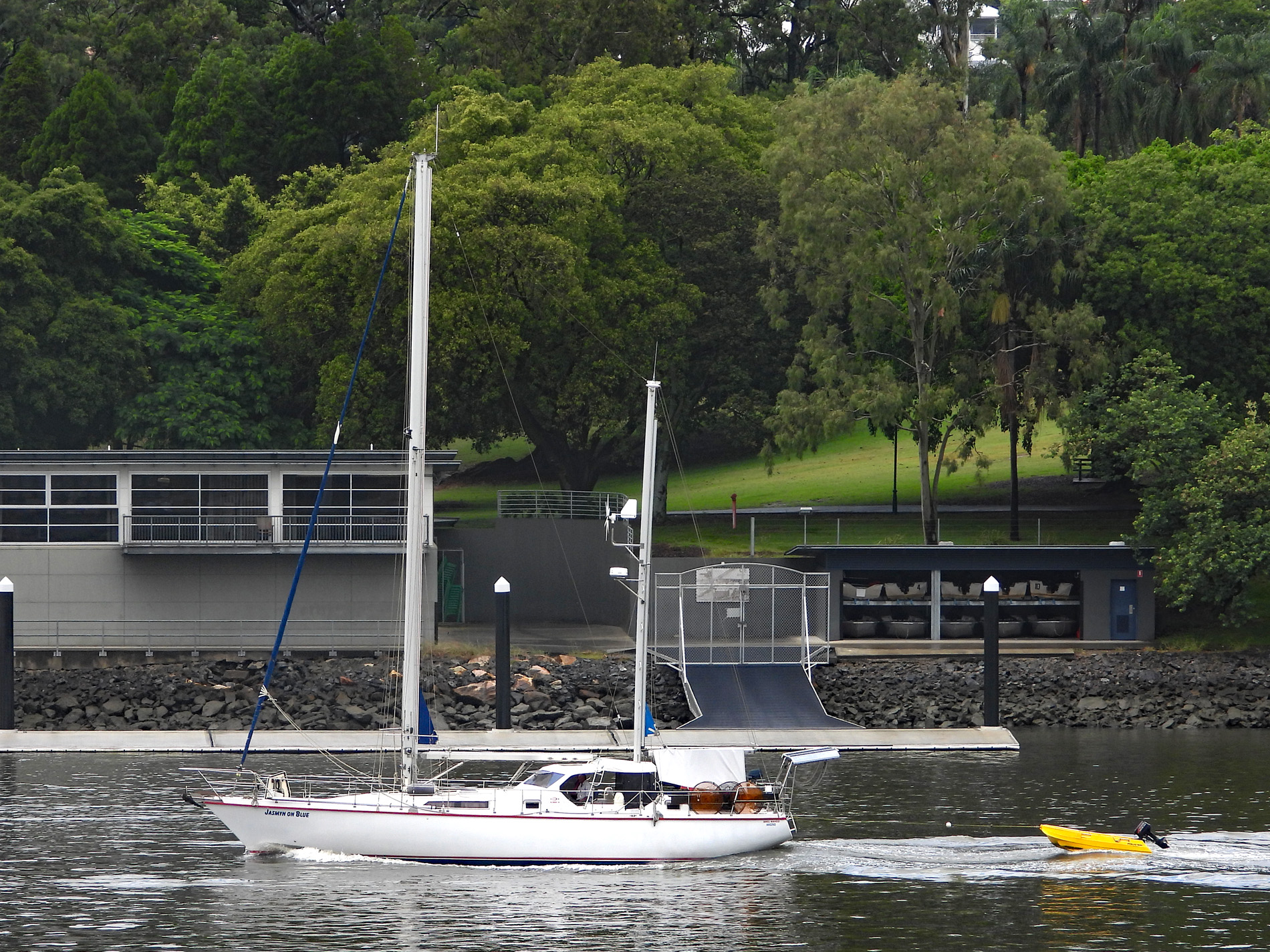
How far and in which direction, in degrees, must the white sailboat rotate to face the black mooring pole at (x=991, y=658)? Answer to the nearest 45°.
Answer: approximately 135° to its right

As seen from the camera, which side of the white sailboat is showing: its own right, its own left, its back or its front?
left

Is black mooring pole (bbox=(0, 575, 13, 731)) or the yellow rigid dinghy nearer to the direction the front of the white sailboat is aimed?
the black mooring pole

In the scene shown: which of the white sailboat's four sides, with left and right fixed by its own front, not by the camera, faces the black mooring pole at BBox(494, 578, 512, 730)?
right

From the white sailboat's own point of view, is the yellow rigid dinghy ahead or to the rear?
to the rear

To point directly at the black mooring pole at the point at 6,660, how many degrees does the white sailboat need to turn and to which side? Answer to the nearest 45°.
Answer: approximately 45° to its right

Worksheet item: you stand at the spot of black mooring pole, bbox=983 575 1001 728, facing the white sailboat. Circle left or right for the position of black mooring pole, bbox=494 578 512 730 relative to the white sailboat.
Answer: right

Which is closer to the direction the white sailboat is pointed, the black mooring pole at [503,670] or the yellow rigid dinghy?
the black mooring pole

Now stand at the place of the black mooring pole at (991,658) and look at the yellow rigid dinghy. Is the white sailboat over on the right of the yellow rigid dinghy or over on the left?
right
